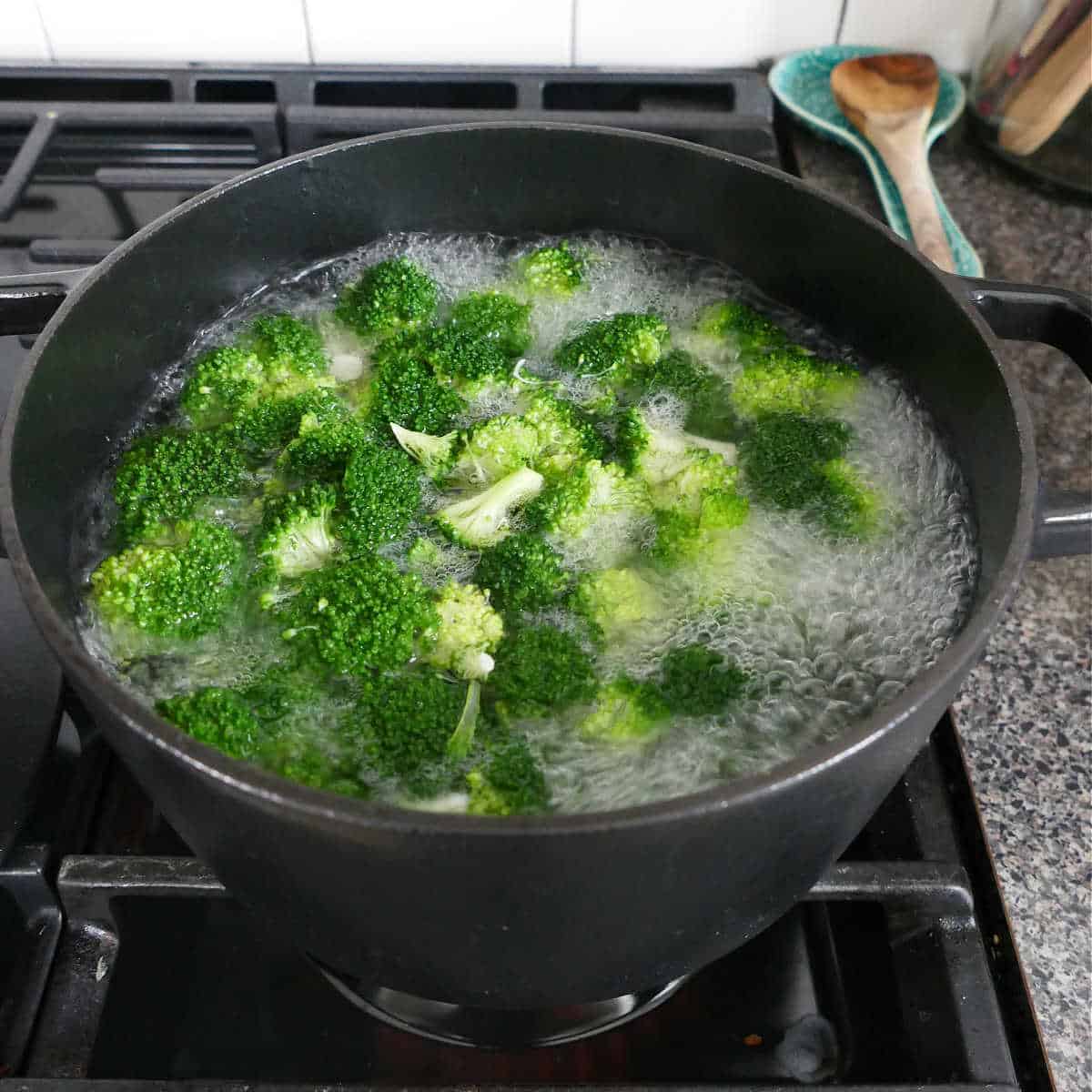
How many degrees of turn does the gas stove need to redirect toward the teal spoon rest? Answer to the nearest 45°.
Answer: approximately 135° to its left

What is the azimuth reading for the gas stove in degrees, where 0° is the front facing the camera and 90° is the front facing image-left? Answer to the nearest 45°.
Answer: approximately 0°

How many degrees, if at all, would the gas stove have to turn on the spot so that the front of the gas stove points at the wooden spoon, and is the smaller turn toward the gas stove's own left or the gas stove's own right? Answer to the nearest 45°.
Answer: approximately 135° to the gas stove's own left
